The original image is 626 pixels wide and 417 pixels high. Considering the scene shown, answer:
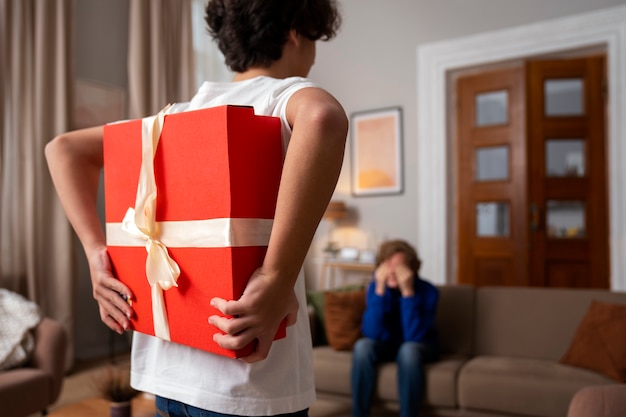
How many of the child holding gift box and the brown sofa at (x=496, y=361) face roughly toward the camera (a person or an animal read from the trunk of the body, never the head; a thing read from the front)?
1

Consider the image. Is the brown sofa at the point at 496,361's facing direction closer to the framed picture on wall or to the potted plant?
the potted plant

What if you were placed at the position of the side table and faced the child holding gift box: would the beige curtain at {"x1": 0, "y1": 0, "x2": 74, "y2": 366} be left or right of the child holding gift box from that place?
right

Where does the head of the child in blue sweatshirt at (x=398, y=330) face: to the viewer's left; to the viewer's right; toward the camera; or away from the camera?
toward the camera

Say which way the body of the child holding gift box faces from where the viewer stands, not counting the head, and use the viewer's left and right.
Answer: facing away from the viewer and to the right of the viewer

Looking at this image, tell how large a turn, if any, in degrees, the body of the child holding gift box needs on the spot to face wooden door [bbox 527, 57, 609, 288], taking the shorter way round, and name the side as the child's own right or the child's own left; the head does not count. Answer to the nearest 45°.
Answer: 0° — they already face it

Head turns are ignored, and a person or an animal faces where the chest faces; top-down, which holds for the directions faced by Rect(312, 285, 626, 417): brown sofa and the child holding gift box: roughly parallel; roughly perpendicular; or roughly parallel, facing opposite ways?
roughly parallel, facing opposite ways

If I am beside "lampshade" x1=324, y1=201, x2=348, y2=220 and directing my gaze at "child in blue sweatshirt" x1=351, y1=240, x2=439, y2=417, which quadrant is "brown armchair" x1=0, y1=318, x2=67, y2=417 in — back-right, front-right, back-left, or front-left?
front-right

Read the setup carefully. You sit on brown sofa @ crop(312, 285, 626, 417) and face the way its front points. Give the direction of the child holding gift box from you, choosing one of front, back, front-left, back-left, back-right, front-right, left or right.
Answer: front

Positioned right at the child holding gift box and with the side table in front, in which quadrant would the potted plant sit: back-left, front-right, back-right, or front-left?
front-left

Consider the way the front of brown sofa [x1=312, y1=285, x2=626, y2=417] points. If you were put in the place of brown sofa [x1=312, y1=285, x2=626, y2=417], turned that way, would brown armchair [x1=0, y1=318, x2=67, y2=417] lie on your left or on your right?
on your right

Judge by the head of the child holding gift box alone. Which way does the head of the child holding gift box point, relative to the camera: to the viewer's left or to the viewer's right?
to the viewer's right

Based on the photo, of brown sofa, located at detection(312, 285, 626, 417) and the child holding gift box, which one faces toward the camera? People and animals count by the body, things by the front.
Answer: the brown sofa

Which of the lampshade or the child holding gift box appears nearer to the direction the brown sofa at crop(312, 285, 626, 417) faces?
the child holding gift box

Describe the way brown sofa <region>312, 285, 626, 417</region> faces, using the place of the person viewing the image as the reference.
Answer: facing the viewer

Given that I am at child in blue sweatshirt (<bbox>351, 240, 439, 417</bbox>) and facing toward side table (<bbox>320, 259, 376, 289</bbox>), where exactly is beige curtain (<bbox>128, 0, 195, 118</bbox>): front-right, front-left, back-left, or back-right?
front-left
